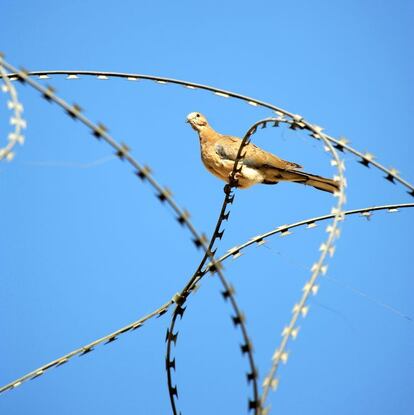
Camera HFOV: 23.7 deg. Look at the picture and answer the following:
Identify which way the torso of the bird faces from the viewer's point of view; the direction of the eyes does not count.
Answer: to the viewer's left
